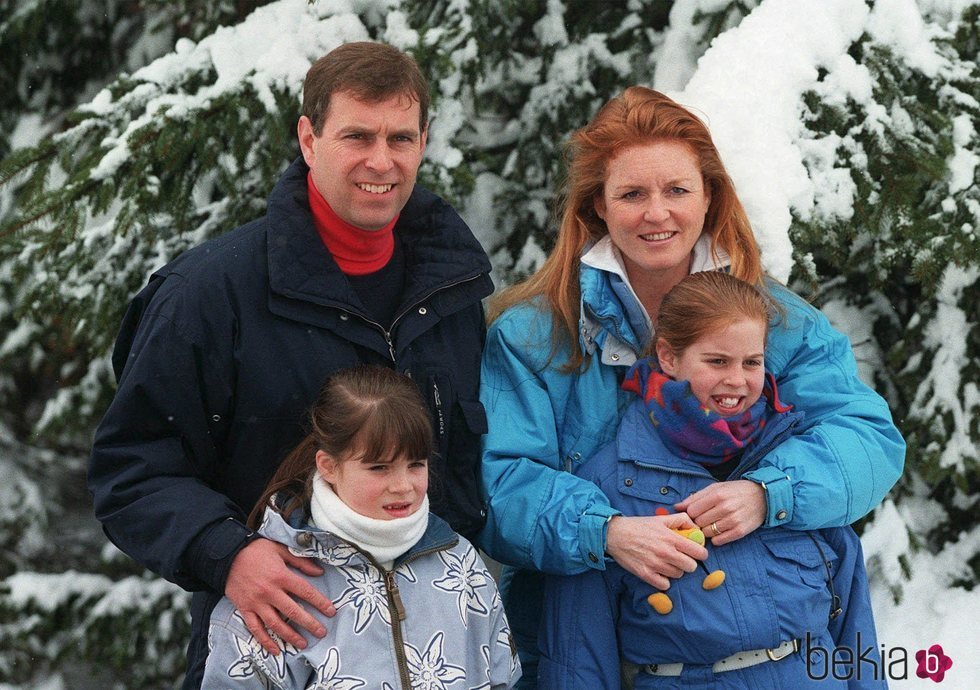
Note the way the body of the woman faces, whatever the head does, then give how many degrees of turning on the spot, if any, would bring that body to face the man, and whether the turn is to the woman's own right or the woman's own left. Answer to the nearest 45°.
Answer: approximately 45° to the woman's own right

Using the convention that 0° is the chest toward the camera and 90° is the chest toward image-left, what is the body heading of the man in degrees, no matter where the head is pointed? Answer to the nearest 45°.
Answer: approximately 315°

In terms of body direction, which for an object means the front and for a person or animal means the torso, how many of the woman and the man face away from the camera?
0

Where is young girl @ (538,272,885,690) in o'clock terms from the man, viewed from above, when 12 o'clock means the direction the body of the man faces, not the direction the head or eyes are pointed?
The young girl is roughly at 11 o'clock from the man.

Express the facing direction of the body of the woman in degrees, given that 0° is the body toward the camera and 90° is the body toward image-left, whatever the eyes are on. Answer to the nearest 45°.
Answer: approximately 0°

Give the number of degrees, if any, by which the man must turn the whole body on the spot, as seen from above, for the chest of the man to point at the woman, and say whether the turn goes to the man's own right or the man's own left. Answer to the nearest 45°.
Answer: approximately 45° to the man's own left
